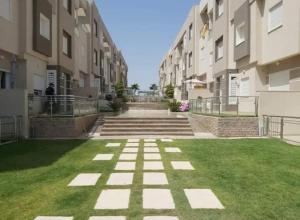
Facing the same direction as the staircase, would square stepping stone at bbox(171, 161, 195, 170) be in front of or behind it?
in front

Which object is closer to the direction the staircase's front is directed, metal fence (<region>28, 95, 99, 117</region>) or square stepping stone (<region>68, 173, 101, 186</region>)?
the square stepping stone

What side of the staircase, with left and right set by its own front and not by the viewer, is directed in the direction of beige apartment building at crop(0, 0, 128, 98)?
right

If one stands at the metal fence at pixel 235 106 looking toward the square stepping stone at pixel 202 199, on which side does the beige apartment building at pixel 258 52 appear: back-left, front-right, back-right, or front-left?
back-left

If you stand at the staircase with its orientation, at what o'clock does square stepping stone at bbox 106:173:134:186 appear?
The square stepping stone is roughly at 12 o'clock from the staircase.

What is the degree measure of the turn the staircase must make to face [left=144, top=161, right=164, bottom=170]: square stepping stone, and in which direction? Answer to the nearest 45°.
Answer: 0° — it already faces it

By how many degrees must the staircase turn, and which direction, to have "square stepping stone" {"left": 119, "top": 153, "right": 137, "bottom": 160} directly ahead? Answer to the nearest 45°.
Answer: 0° — it already faces it

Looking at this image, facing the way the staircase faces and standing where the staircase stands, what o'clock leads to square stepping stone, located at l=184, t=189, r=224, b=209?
The square stepping stone is roughly at 12 o'clock from the staircase.

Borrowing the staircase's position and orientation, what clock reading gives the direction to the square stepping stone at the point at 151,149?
The square stepping stone is roughly at 12 o'clock from the staircase.

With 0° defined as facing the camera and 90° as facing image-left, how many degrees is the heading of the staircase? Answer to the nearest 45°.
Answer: approximately 0°
